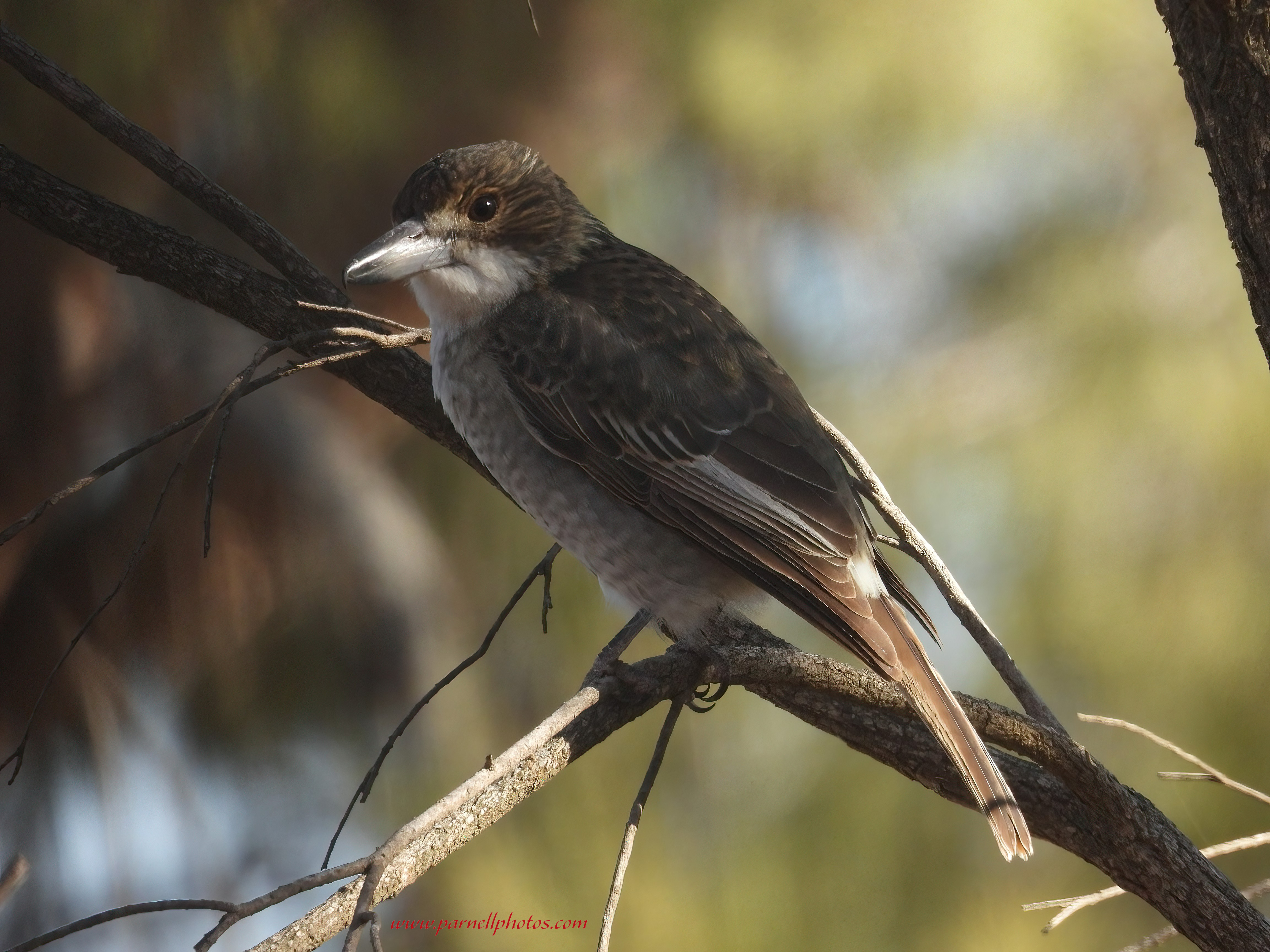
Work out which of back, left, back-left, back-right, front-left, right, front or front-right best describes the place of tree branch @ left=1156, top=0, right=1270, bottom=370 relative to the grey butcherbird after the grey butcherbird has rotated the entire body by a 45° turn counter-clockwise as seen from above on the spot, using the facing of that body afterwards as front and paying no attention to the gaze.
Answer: left

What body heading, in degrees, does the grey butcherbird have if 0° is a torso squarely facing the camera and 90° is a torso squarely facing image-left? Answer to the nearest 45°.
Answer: approximately 90°

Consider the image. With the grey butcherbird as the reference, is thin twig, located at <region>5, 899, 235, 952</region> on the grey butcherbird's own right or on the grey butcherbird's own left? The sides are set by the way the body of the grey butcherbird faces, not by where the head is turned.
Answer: on the grey butcherbird's own left
